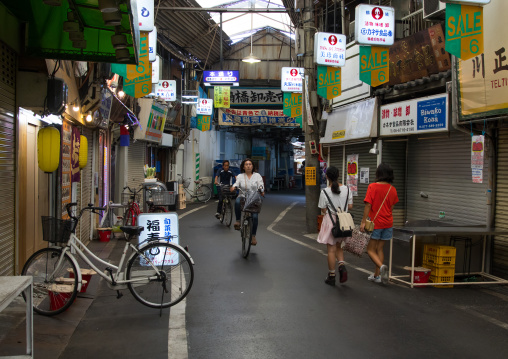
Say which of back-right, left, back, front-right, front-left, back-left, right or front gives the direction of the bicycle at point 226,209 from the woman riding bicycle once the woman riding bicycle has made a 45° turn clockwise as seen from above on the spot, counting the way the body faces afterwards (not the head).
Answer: back-right

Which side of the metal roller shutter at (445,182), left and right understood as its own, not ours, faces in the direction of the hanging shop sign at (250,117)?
right

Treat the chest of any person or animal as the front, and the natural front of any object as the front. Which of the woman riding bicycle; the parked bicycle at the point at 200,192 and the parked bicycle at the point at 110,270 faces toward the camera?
the woman riding bicycle

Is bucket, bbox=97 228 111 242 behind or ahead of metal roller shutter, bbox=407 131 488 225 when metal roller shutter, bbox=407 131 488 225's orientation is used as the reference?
ahead

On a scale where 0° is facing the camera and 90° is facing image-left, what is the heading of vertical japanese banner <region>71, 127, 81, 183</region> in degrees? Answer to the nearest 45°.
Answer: approximately 315°

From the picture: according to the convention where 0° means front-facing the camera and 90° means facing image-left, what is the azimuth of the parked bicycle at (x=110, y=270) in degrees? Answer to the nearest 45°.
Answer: approximately 90°

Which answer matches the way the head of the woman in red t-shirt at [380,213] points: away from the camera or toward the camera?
away from the camera

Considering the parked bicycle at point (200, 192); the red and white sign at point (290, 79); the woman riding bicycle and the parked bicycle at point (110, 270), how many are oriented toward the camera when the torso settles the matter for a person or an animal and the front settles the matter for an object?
2

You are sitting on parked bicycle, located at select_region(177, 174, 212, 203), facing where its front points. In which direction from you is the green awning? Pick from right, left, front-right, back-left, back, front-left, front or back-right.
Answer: left

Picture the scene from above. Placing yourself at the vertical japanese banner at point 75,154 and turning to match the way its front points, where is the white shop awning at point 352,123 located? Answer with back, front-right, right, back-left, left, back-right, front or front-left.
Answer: front-left

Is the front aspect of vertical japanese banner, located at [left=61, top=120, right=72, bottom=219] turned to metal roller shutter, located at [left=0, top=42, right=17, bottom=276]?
no

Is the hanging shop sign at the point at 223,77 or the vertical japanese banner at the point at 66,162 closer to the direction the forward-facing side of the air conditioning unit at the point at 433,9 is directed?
the vertical japanese banner

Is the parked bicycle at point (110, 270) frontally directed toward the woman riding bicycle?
no

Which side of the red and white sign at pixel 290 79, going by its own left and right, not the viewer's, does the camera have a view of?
front

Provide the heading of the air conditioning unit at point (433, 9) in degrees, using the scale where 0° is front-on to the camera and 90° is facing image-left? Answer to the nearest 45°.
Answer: approximately 45°
